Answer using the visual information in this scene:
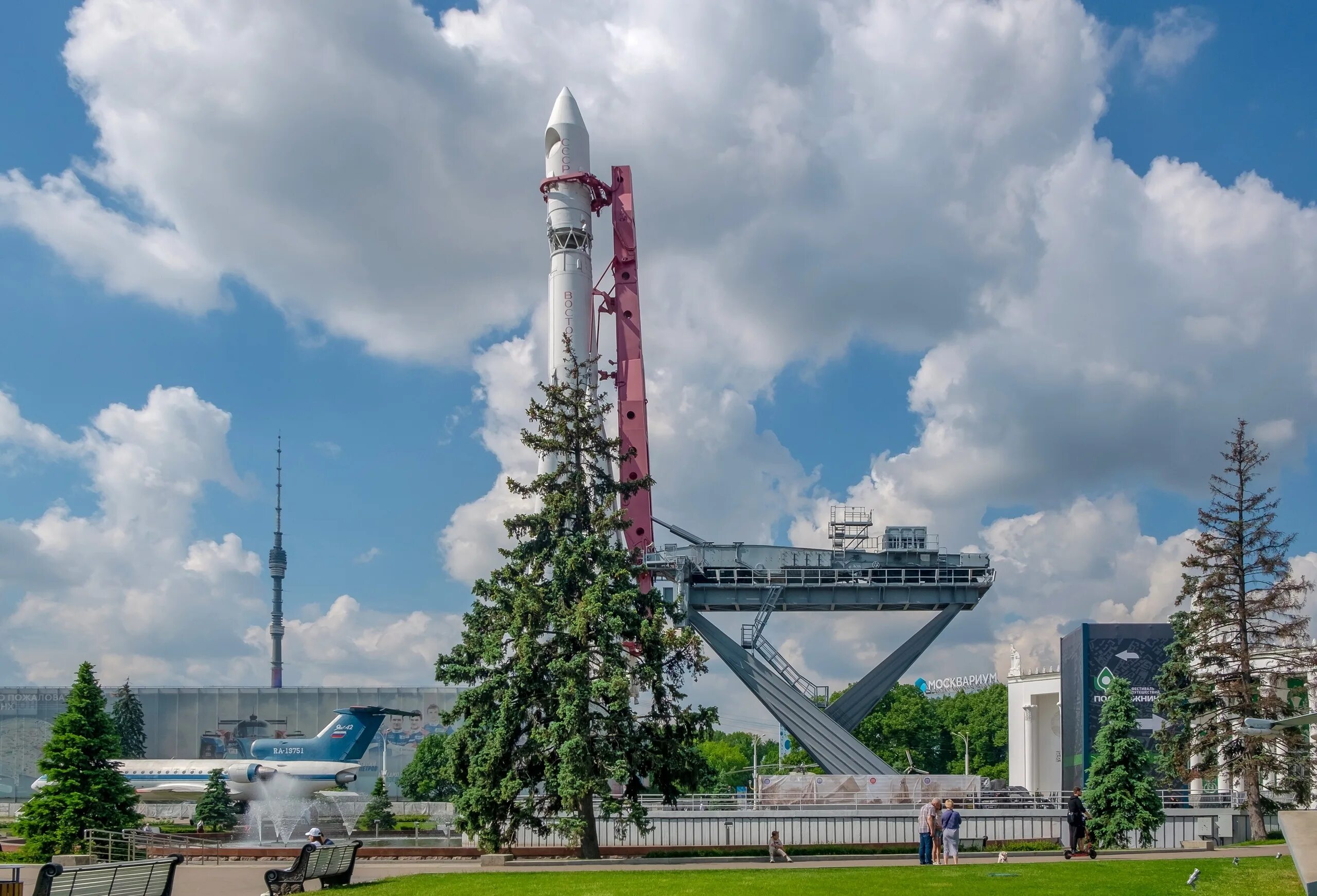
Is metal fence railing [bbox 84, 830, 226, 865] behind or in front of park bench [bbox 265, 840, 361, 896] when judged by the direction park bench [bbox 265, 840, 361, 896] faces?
in front

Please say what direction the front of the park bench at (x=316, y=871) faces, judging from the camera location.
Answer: facing away from the viewer and to the left of the viewer

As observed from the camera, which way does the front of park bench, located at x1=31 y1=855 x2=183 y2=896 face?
facing away from the viewer and to the left of the viewer

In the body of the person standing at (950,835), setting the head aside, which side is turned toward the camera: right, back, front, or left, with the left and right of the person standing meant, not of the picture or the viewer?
back

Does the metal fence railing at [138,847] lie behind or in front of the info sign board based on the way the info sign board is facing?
in front

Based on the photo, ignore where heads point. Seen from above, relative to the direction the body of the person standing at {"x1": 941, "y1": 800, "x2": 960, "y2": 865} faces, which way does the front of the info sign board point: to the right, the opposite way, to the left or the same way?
the opposite way
